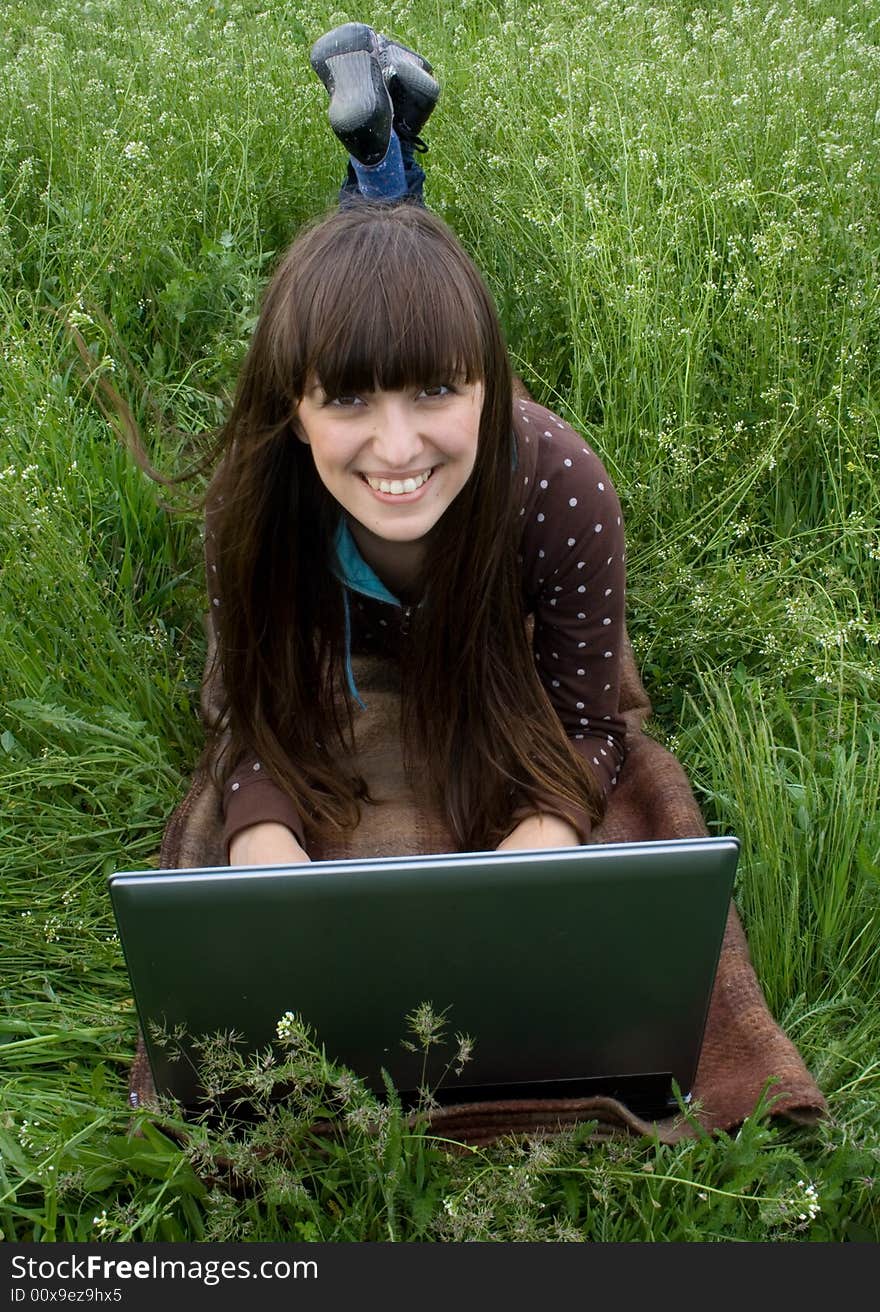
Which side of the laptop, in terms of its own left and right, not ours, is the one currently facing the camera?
back

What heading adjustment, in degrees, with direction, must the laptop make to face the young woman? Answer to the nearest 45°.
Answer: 0° — it already faces them
